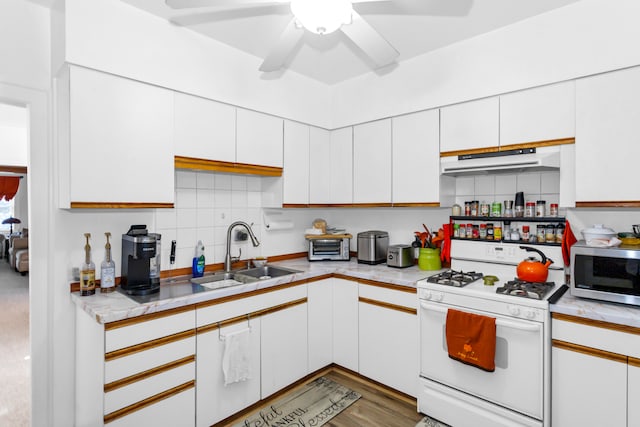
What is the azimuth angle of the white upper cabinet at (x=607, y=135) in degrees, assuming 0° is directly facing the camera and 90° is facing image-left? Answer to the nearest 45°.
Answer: approximately 45°

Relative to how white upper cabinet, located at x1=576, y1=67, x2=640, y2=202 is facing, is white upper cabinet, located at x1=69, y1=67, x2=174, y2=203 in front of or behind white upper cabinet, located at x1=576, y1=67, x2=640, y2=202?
in front

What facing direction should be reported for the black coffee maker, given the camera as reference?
facing the viewer and to the right of the viewer

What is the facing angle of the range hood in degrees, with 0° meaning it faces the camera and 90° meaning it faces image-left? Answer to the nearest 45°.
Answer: approximately 45°

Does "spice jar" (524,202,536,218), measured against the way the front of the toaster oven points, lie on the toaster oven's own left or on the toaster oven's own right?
on the toaster oven's own left

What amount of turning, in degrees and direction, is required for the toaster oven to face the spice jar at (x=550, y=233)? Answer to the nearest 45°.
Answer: approximately 45° to its left

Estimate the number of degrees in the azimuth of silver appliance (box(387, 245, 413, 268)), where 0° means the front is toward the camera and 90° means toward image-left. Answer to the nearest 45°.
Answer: approximately 45°

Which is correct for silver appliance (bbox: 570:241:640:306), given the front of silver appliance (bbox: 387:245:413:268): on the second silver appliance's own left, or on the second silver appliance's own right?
on the second silver appliance's own left
